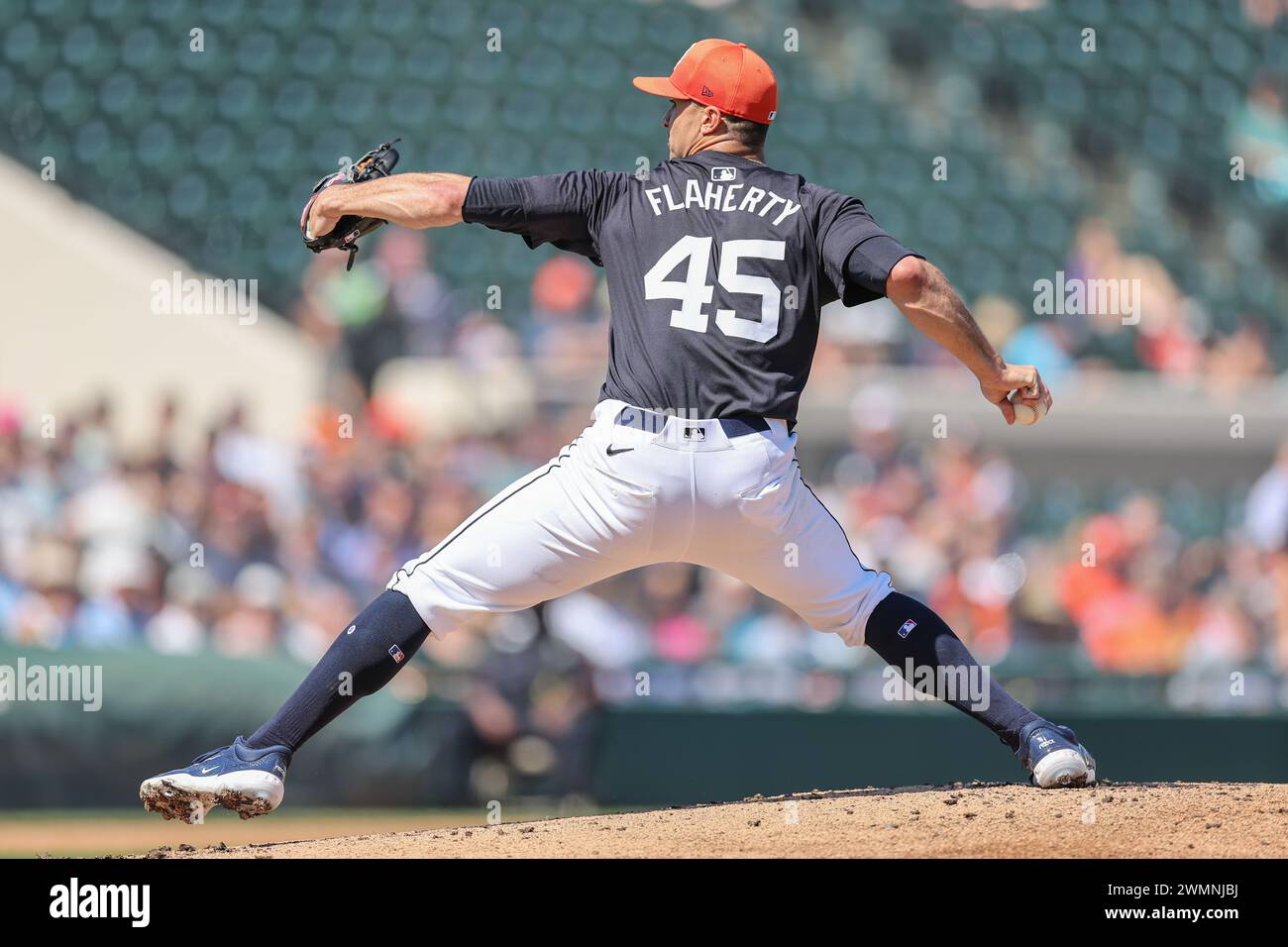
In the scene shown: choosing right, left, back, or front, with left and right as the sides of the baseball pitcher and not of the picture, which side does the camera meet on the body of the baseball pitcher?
back
